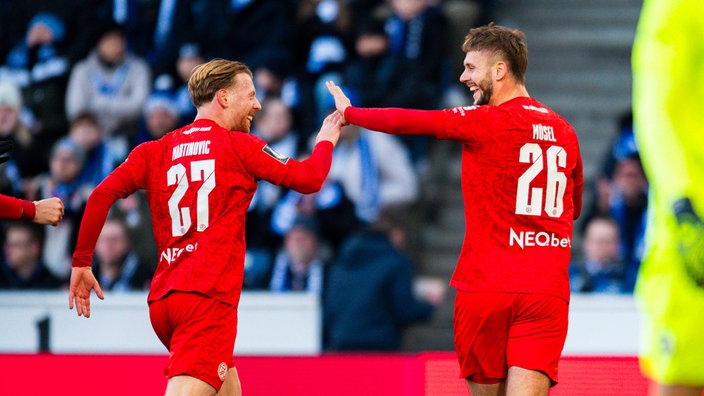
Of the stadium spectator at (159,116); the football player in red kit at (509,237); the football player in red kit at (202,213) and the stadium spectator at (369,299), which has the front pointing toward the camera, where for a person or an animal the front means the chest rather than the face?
the stadium spectator at (159,116)

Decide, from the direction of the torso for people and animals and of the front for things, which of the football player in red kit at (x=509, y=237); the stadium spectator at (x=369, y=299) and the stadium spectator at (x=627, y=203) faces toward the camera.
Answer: the stadium spectator at (x=627, y=203)

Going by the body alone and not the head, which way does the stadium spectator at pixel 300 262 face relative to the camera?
toward the camera

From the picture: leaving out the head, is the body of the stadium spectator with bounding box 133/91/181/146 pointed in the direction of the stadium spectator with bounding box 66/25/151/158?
no

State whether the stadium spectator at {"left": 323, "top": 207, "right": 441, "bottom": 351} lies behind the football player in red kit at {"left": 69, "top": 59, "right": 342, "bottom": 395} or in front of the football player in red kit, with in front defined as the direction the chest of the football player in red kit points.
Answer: in front

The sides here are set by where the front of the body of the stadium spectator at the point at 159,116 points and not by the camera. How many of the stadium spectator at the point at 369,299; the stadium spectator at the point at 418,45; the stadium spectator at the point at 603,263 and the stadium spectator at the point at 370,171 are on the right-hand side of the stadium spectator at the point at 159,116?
0

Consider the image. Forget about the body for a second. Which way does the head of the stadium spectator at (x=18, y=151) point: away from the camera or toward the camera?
toward the camera

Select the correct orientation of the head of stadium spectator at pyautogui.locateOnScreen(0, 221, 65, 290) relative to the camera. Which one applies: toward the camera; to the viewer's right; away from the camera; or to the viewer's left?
toward the camera

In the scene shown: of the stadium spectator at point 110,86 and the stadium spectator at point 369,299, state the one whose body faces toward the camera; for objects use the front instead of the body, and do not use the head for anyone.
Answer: the stadium spectator at point 110,86

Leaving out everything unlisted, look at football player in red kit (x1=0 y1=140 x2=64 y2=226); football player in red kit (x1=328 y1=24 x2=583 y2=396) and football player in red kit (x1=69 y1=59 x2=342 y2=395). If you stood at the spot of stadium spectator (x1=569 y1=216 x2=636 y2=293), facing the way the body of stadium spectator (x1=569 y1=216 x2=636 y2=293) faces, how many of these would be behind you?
0

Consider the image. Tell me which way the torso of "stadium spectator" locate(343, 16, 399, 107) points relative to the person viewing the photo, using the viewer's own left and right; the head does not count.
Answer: facing the viewer

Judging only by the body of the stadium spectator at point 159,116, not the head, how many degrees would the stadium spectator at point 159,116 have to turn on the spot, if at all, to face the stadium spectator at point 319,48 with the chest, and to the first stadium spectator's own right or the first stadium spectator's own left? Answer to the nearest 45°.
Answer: approximately 90° to the first stadium spectator's own left

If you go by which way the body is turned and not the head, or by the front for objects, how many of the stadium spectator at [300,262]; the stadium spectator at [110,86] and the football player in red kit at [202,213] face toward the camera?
2

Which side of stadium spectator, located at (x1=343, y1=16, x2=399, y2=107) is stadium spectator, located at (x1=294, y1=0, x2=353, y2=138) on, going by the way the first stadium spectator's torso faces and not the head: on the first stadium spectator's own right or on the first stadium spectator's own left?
on the first stadium spectator's own right

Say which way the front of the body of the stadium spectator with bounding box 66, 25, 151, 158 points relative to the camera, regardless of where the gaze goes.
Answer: toward the camera

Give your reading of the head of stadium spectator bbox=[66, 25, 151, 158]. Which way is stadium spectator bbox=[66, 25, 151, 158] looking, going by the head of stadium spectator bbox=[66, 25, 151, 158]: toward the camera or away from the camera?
toward the camera

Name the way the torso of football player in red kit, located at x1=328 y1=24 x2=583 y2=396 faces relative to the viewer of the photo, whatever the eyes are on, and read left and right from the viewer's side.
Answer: facing away from the viewer and to the left of the viewer

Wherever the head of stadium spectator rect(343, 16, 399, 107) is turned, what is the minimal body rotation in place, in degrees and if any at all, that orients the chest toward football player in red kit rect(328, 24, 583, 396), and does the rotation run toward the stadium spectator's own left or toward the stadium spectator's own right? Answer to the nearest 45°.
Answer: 0° — they already face them

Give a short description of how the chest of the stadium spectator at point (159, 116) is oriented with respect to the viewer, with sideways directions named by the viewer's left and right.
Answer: facing the viewer
